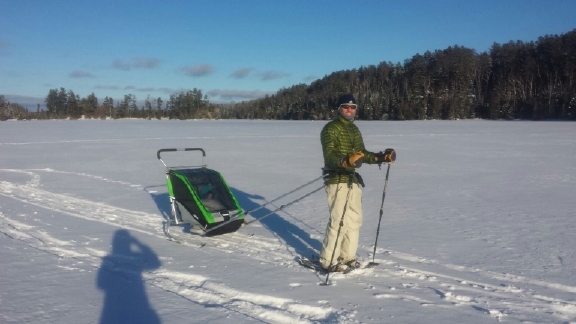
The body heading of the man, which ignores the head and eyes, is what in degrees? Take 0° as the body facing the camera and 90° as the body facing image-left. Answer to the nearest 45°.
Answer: approximately 315°

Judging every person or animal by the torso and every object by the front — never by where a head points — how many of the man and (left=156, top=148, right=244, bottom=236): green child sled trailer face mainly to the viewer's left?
0

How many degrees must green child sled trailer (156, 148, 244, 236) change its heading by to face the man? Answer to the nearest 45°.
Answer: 0° — it already faces them

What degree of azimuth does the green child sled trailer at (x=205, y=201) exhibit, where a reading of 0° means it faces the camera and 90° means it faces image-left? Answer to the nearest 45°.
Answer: approximately 315°

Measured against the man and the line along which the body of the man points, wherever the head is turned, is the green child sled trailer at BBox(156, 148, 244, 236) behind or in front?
behind
